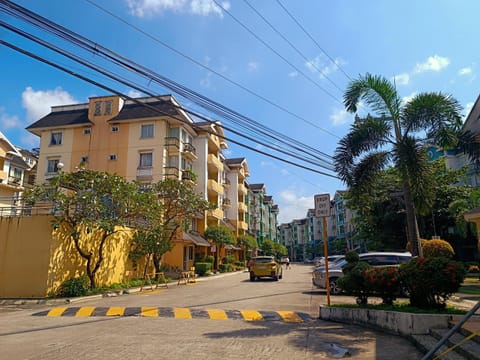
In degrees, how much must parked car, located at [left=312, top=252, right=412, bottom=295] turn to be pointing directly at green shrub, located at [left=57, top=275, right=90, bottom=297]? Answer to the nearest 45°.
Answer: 0° — it already faces it

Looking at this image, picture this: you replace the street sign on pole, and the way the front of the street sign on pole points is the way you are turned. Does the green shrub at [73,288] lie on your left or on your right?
on your right

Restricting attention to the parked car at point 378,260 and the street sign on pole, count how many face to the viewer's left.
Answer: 1

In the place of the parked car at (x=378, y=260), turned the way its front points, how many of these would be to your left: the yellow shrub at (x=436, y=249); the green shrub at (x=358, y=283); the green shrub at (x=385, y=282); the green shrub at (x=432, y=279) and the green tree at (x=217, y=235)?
3

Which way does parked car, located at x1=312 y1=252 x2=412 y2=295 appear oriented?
to the viewer's left

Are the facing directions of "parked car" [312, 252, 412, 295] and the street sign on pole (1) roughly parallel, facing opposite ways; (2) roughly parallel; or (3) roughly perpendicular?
roughly perpendicular

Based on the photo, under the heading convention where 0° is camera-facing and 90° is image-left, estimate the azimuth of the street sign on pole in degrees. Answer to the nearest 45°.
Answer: approximately 0°
